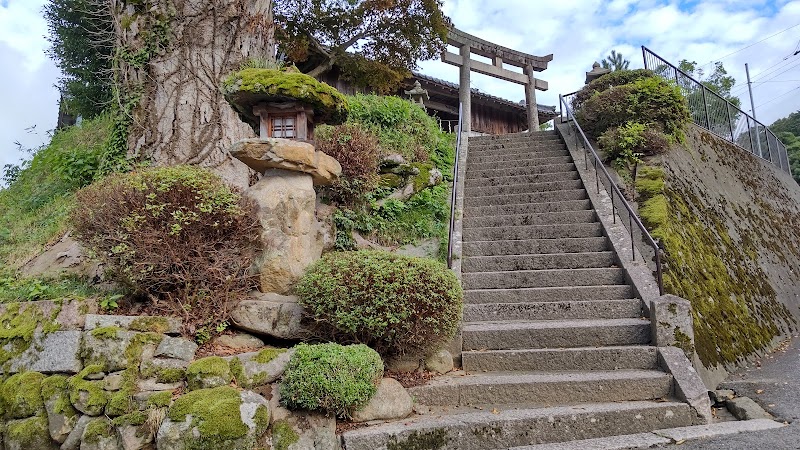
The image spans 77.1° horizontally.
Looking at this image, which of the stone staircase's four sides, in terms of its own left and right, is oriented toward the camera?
front

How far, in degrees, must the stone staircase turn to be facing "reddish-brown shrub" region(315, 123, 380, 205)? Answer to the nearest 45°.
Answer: approximately 135° to its right

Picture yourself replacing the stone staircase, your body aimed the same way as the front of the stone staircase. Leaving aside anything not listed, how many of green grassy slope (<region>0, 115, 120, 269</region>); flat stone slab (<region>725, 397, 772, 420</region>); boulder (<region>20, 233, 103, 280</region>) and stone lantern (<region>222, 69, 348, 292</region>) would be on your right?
3

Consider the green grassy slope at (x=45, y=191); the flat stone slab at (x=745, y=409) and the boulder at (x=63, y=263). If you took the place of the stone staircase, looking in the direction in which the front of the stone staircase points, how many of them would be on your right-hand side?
2

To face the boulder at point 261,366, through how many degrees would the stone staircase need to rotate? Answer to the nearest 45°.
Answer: approximately 45° to its right

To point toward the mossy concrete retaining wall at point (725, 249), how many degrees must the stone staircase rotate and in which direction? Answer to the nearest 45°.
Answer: approximately 135° to its left

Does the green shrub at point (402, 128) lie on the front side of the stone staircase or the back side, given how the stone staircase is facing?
on the back side

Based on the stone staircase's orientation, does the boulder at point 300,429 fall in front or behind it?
in front

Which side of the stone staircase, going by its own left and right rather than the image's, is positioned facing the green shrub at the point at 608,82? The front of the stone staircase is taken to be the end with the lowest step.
back

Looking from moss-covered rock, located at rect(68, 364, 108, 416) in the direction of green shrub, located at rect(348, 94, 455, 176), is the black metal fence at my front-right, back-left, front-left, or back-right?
front-right

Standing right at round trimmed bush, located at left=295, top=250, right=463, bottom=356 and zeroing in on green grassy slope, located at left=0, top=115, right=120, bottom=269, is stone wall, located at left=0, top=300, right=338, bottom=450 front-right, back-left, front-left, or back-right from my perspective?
front-left

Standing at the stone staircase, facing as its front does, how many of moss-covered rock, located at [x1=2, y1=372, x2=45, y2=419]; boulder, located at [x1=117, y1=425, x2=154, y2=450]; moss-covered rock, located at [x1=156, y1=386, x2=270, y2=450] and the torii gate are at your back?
1

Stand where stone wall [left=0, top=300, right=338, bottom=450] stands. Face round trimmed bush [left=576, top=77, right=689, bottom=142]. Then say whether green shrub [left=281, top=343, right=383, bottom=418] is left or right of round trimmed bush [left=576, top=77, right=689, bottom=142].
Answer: right

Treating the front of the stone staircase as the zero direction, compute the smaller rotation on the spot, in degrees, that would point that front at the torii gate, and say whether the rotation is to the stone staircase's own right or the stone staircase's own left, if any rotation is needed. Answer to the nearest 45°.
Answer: approximately 180°

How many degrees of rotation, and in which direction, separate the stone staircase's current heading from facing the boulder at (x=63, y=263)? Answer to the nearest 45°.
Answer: approximately 90° to its right

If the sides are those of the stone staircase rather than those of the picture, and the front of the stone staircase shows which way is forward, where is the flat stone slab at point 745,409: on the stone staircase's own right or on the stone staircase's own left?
on the stone staircase's own left
